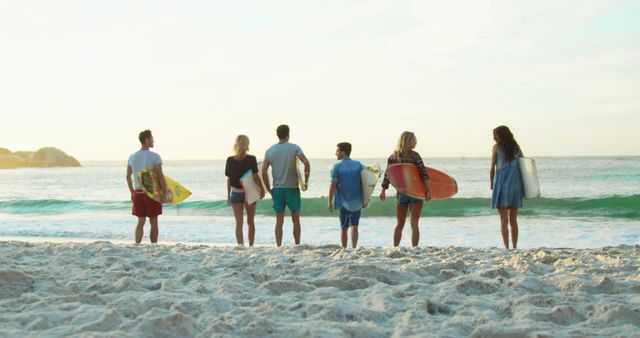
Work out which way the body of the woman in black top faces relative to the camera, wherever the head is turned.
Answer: away from the camera

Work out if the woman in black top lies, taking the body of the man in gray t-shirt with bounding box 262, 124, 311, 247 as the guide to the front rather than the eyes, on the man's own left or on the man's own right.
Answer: on the man's own left

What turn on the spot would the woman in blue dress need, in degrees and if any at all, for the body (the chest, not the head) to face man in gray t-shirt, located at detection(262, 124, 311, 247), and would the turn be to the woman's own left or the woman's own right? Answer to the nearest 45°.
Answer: approximately 45° to the woman's own left

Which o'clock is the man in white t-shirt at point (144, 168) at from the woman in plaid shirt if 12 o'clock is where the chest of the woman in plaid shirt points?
The man in white t-shirt is roughly at 9 o'clock from the woman in plaid shirt.

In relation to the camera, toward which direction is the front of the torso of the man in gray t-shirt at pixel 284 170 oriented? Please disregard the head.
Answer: away from the camera

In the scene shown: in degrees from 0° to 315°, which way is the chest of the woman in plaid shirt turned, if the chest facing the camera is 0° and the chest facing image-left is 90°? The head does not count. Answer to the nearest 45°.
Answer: approximately 180°

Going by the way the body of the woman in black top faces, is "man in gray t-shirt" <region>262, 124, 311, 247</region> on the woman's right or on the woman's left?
on the woman's right

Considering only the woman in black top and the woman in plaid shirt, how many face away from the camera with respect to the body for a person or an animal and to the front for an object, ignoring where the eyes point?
2

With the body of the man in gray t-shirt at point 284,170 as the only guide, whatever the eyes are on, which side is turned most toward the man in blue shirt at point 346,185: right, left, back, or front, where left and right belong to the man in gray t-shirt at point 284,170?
right

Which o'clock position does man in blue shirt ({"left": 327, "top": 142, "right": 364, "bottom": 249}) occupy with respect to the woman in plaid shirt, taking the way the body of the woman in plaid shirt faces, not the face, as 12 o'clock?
The man in blue shirt is roughly at 9 o'clock from the woman in plaid shirt.

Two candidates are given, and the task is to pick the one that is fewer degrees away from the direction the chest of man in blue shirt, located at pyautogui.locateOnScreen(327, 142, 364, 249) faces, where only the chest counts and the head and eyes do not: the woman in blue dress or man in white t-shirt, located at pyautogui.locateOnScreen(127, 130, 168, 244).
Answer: the man in white t-shirt

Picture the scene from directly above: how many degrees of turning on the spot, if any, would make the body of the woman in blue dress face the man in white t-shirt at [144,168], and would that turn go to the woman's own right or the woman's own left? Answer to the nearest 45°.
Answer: approximately 45° to the woman's own left

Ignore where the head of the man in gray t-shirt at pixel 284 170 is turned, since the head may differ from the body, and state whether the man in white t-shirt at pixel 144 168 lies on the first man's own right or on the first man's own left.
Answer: on the first man's own left

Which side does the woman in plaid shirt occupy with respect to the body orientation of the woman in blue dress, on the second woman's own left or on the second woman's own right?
on the second woman's own left
